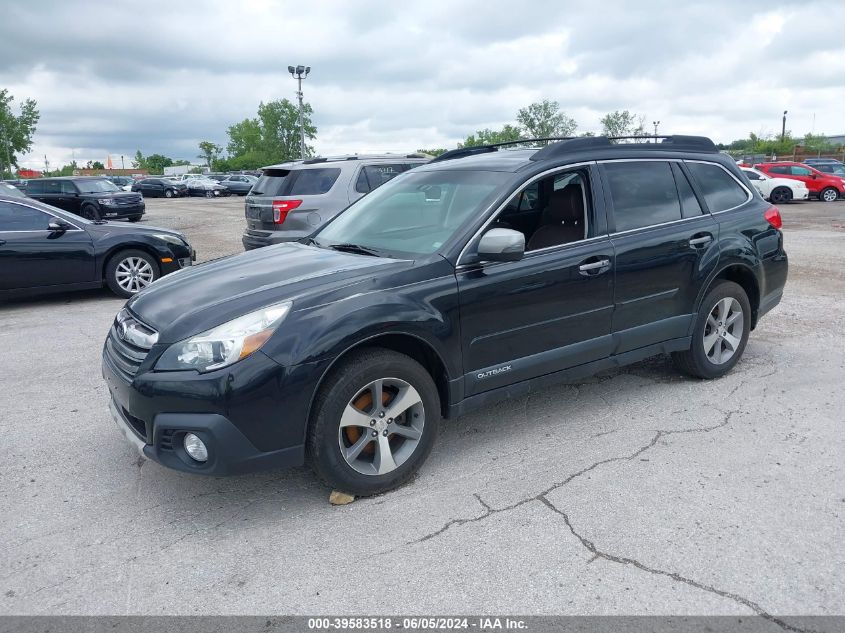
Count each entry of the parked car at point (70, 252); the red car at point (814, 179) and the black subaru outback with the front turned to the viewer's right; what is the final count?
2

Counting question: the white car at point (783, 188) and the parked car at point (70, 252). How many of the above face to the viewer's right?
2

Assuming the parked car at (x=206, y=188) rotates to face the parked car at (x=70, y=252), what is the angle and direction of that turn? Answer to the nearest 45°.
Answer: approximately 45° to its right

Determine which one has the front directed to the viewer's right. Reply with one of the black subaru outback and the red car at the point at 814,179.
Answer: the red car

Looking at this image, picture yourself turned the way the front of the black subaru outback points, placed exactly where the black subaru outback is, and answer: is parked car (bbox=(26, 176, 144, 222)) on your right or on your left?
on your right

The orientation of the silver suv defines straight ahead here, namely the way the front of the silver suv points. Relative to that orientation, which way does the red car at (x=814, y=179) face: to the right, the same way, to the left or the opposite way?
to the right

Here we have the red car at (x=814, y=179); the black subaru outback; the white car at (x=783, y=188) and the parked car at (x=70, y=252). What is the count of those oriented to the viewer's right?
3

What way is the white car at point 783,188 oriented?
to the viewer's right

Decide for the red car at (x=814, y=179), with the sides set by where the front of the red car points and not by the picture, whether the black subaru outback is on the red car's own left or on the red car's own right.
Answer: on the red car's own right

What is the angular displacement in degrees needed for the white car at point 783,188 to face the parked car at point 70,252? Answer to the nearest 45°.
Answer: approximately 90° to its right

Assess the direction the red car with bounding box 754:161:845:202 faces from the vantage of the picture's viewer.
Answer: facing to the right of the viewer
